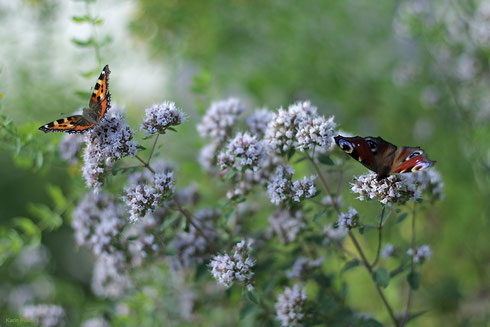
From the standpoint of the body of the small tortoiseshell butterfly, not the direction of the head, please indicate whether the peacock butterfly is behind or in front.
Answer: behind

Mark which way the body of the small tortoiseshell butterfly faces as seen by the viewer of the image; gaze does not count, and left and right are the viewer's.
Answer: facing away from the viewer and to the left of the viewer
